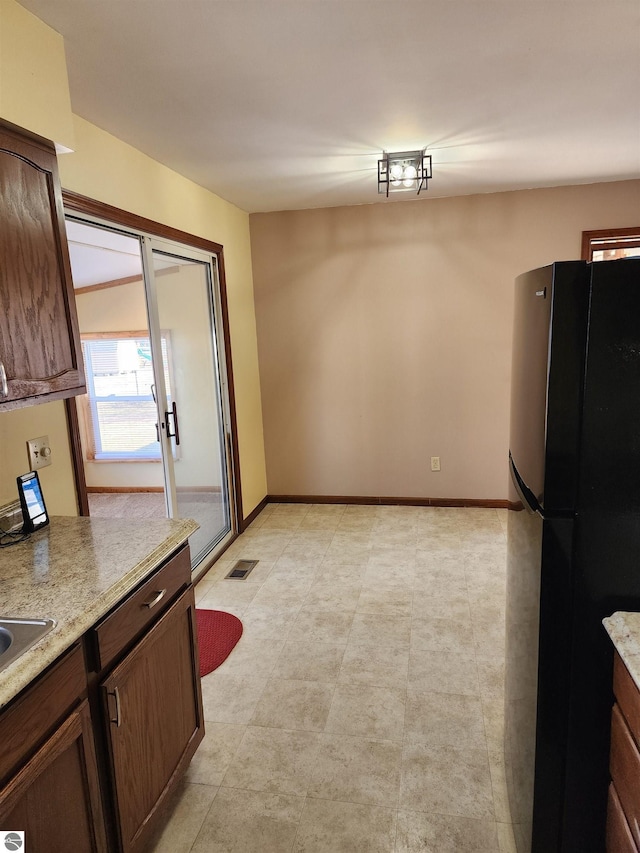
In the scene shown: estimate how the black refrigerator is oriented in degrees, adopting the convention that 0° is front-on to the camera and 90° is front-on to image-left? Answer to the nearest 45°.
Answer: approximately 90°

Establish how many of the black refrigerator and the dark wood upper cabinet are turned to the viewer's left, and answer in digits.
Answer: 1

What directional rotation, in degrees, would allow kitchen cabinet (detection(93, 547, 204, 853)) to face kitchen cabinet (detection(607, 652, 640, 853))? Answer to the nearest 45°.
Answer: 0° — it already faces it

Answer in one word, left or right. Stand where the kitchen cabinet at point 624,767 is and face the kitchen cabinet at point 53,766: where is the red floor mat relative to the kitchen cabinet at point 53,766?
right

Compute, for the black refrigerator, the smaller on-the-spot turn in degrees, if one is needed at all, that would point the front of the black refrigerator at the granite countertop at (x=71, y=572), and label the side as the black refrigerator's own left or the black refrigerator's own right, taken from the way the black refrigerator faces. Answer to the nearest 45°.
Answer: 0° — it already faces it

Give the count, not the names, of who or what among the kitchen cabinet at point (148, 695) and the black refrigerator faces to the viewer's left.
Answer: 1

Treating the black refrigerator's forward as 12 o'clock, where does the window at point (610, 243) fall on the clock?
The window is roughly at 3 o'clock from the black refrigerator.
